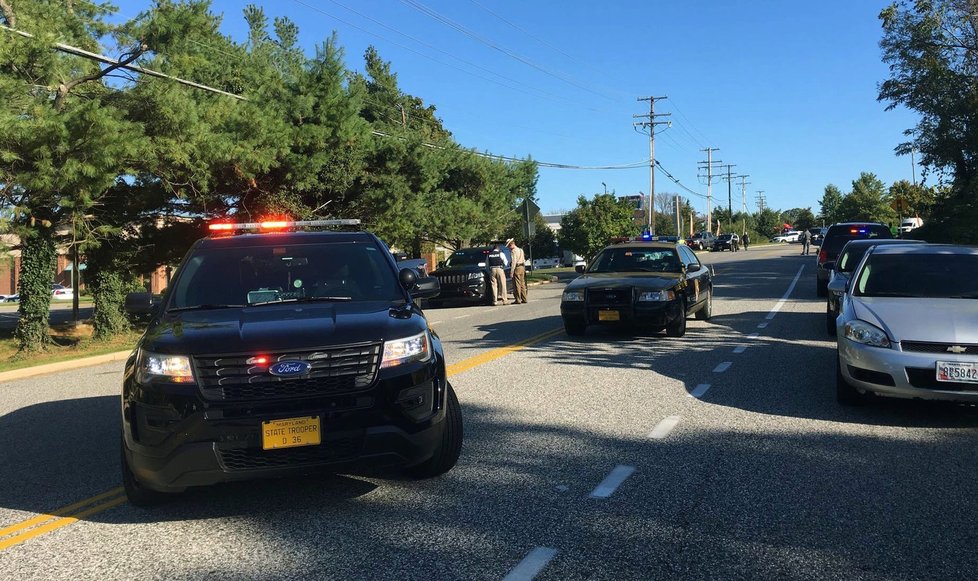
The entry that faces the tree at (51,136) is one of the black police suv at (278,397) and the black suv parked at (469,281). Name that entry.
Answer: the black suv parked

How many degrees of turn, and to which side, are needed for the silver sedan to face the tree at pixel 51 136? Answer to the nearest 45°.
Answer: approximately 90° to its right

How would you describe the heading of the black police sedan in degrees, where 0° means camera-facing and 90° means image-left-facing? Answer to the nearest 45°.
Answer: approximately 45°

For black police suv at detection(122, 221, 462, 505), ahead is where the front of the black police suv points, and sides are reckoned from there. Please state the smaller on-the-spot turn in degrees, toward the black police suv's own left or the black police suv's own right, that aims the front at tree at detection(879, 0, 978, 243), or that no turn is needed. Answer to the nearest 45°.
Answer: approximately 135° to the black police suv's own left

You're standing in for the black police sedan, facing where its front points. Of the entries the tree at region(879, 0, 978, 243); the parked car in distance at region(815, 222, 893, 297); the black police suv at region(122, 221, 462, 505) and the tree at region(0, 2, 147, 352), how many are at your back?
2

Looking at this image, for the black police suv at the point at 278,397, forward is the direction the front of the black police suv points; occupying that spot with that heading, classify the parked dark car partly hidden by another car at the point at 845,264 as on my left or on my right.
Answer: on my left

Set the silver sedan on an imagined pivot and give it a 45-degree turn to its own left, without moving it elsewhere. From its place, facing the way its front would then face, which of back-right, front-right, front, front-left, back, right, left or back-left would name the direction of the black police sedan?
back

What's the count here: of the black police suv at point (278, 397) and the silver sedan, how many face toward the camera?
2

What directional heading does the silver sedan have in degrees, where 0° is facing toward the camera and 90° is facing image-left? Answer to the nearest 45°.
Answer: approximately 0°

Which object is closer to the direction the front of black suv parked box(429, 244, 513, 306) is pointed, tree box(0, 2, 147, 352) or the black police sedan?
the tree

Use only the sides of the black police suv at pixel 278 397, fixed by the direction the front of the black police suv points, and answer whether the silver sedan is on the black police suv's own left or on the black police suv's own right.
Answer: on the black police suv's own left

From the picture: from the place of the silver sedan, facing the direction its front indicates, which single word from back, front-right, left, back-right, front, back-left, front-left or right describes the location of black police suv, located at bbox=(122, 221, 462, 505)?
front-right
